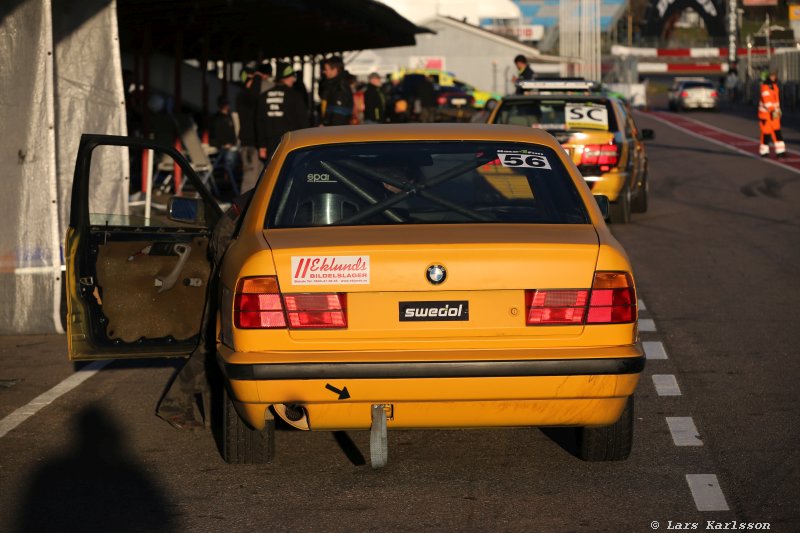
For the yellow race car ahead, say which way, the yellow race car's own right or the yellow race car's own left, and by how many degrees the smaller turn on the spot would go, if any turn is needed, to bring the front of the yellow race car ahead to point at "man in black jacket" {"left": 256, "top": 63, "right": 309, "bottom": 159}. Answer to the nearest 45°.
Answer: approximately 90° to the yellow race car's own left

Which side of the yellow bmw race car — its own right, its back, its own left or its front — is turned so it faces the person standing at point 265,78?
front

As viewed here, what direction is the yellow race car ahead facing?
away from the camera

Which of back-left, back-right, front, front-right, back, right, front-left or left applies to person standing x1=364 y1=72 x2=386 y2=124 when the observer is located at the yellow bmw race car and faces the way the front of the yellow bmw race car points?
front

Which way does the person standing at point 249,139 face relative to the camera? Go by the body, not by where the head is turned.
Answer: to the viewer's right

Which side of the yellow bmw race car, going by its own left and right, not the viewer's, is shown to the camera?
back
